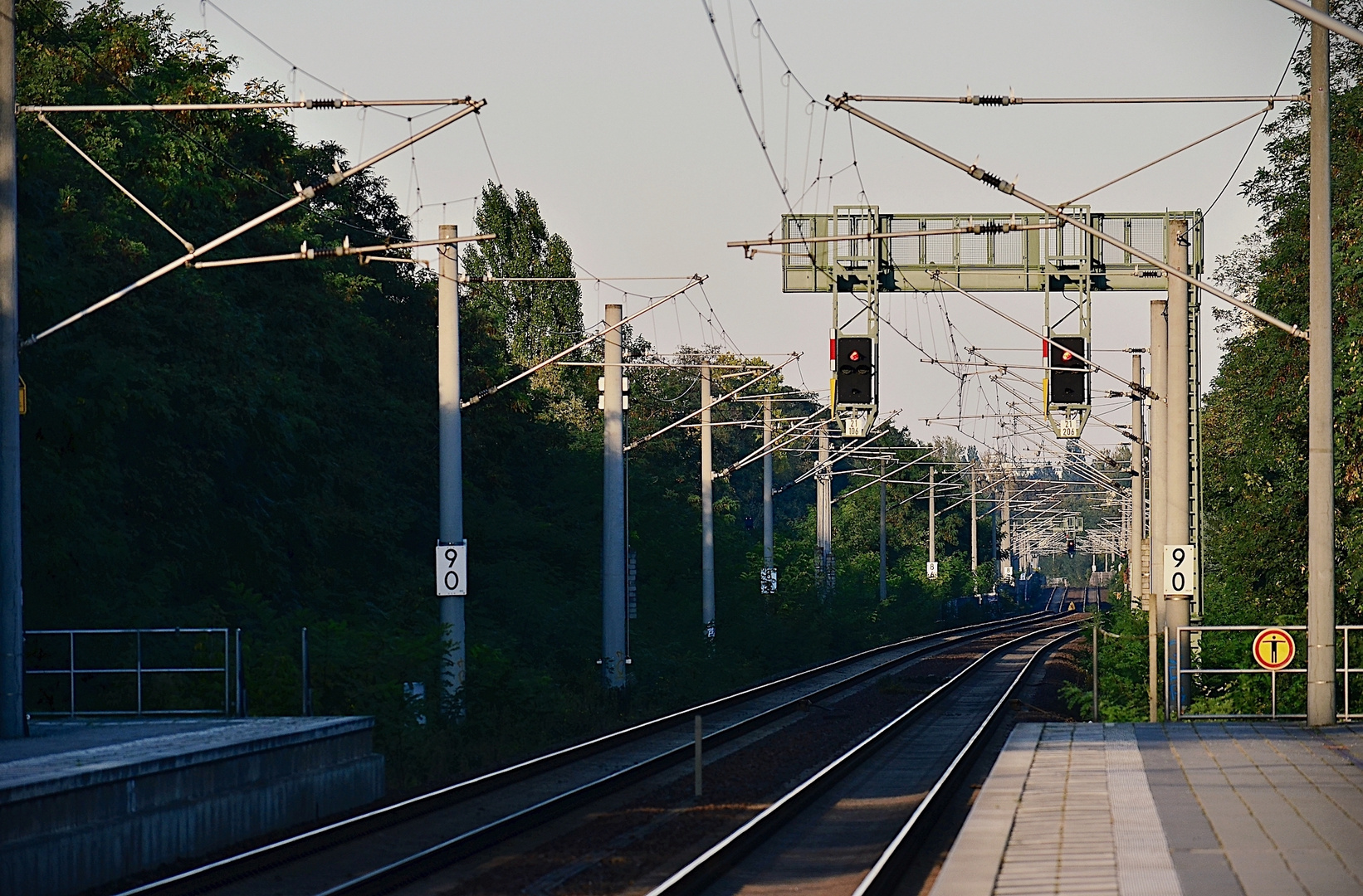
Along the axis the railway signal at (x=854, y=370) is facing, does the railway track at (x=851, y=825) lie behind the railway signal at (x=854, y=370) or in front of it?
in front

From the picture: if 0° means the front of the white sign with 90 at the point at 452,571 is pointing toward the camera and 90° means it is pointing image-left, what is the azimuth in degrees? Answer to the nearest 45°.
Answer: approximately 0°

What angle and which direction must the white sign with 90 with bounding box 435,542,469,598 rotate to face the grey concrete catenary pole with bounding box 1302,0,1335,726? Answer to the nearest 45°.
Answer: approximately 45° to its left

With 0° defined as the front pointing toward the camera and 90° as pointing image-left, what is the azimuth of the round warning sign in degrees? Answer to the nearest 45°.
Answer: approximately 0°
